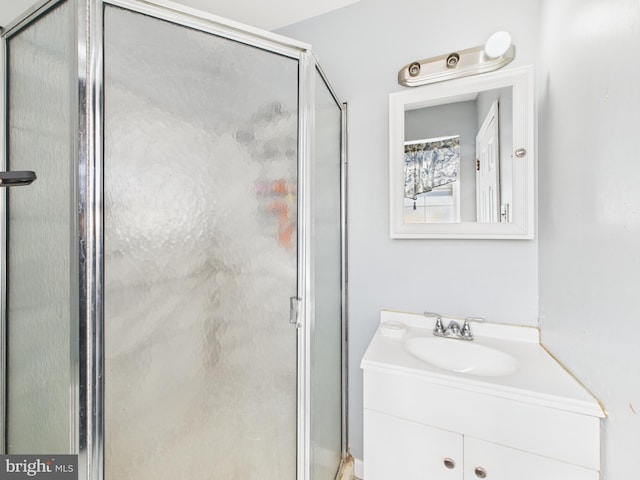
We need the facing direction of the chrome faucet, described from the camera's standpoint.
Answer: facing the viewer

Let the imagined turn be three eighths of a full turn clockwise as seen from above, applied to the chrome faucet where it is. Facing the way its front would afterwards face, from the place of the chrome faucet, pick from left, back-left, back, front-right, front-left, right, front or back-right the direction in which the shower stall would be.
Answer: left
